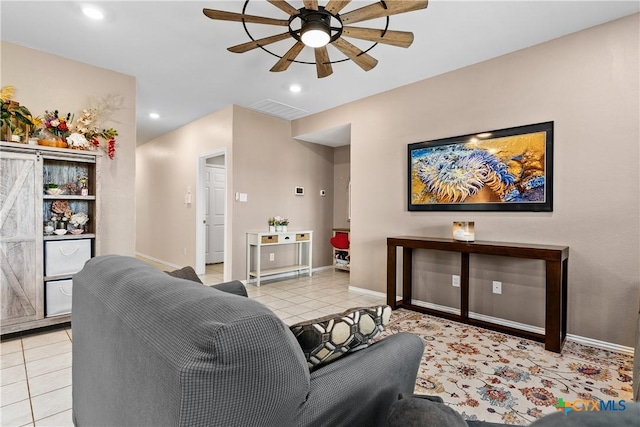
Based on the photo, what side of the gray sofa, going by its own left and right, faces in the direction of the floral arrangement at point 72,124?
left

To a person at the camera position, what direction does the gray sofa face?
facing away from the viewer and to the right of the viewer

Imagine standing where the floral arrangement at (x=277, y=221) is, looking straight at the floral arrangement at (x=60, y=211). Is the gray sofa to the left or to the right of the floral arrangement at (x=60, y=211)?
left

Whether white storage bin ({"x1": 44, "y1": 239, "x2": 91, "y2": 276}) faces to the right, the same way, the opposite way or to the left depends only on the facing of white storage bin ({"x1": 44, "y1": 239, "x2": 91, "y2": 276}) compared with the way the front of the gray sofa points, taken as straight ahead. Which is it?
to the right

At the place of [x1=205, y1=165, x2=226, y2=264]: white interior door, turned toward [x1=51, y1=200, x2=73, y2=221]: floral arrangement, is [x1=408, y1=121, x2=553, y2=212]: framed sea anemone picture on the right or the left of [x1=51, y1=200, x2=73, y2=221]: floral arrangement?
left

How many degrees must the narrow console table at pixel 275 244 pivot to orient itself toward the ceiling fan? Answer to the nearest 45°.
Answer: approximately 45° to its right

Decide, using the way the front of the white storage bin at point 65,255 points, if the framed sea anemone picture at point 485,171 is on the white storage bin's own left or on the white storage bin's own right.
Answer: on the white storage bin's own left

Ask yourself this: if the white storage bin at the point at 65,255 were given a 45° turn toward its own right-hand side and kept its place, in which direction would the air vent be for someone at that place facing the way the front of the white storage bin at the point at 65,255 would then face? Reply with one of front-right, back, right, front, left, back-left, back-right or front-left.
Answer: back-left
